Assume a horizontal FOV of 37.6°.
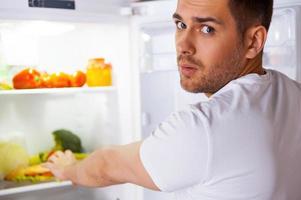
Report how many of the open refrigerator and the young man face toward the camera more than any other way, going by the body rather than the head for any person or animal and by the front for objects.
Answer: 1

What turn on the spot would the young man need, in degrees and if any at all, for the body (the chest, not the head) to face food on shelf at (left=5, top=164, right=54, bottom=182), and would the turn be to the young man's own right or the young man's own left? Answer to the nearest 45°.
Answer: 0° — they already face it

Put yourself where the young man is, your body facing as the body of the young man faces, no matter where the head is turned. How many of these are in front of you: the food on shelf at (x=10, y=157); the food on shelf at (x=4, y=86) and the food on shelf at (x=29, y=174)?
3

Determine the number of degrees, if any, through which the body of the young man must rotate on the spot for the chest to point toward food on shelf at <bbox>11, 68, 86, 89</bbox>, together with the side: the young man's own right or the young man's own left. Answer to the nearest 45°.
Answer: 0° — they already face it

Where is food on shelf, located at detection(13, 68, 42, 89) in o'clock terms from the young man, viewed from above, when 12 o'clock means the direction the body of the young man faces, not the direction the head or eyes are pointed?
The food on shelf is roughly at 12 o'clock from the young man.

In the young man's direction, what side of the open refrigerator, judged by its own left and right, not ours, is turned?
front

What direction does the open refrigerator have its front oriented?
toward the camera

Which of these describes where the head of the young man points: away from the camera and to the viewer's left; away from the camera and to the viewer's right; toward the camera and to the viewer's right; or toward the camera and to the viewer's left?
toward the camera and to the viewer's left

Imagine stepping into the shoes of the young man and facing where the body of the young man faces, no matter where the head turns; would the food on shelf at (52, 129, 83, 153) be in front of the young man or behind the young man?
in front

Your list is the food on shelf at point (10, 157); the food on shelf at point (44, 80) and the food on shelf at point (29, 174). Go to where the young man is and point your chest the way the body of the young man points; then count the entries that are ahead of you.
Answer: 3

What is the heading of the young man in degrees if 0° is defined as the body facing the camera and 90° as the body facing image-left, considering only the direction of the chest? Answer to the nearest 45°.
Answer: approximately 135°

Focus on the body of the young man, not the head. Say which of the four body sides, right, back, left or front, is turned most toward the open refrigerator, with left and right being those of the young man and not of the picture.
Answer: front

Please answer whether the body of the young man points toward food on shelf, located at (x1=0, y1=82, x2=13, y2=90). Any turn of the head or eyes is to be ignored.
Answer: yes

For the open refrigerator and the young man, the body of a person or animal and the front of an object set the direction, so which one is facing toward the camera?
the open refrigerator
